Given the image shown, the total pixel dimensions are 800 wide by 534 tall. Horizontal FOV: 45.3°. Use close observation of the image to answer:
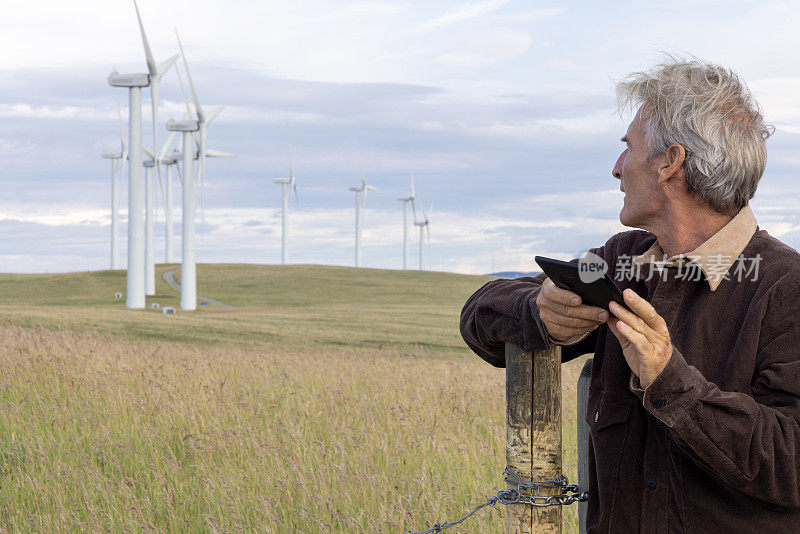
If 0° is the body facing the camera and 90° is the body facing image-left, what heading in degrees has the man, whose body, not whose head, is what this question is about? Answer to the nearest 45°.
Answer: approximately 45°

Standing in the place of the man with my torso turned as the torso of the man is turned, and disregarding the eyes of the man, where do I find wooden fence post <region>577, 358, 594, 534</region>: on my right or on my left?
on my right
